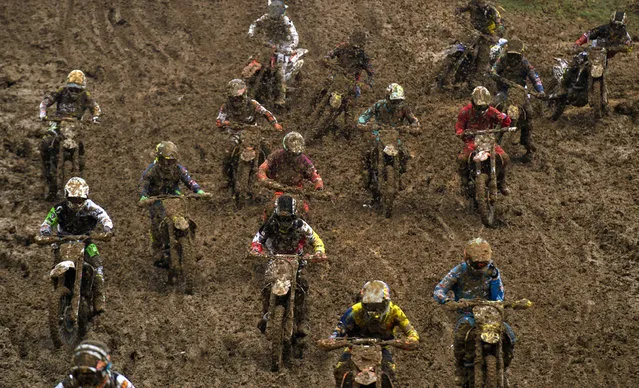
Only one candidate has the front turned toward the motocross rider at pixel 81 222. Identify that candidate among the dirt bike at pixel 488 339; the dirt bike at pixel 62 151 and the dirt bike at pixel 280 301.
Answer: the dirt bike at pixel 62 151

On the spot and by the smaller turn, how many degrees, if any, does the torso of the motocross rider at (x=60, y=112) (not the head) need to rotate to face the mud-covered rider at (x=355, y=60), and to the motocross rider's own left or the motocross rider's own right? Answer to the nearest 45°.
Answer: approximately 90° to the motocross rider's own left

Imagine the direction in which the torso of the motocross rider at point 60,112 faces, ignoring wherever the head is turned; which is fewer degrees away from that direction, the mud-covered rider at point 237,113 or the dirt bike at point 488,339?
the dirt bike

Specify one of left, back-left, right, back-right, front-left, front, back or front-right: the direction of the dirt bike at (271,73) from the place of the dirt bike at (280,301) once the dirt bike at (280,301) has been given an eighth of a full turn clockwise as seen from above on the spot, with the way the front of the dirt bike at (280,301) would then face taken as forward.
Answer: back-right

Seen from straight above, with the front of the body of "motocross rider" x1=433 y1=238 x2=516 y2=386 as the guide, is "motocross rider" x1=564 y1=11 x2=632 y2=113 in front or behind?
behind

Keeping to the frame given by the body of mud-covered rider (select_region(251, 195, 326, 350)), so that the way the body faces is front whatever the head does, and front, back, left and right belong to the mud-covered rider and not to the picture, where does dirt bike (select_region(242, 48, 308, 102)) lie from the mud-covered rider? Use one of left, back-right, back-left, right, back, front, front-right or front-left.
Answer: back
